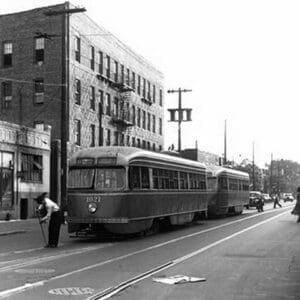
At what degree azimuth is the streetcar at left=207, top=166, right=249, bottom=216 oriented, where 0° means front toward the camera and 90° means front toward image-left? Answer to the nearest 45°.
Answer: approximately 45°

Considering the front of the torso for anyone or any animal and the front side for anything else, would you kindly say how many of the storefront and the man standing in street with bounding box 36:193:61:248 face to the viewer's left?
1

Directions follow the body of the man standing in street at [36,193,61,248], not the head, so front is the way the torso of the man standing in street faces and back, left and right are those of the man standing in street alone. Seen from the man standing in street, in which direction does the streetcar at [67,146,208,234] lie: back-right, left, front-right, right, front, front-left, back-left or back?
back-right

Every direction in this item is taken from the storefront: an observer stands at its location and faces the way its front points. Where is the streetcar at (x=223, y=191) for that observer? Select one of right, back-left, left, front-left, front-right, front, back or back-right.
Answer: front-left

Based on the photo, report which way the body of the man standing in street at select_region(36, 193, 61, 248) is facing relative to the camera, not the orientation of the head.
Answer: to the viewer's left

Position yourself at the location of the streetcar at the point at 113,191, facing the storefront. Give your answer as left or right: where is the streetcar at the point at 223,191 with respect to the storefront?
right

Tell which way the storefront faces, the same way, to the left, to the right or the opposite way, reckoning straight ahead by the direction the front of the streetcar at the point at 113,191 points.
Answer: to the left

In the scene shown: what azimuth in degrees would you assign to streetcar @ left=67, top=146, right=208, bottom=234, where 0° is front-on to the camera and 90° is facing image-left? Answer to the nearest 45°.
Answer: approximately 45°

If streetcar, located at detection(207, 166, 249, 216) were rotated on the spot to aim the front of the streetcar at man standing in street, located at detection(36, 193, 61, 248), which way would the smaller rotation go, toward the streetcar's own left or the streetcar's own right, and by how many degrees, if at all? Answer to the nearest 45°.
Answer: approximately 45° to the streetcar's own left

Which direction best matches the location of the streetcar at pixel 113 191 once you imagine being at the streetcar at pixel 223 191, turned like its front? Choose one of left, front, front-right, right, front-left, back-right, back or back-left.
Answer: front-left

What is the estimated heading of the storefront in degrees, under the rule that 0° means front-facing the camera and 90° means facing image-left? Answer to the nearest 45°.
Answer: approximately 315°

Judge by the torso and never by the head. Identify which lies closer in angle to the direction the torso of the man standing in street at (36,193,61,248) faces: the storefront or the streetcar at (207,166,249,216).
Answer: the storefront
